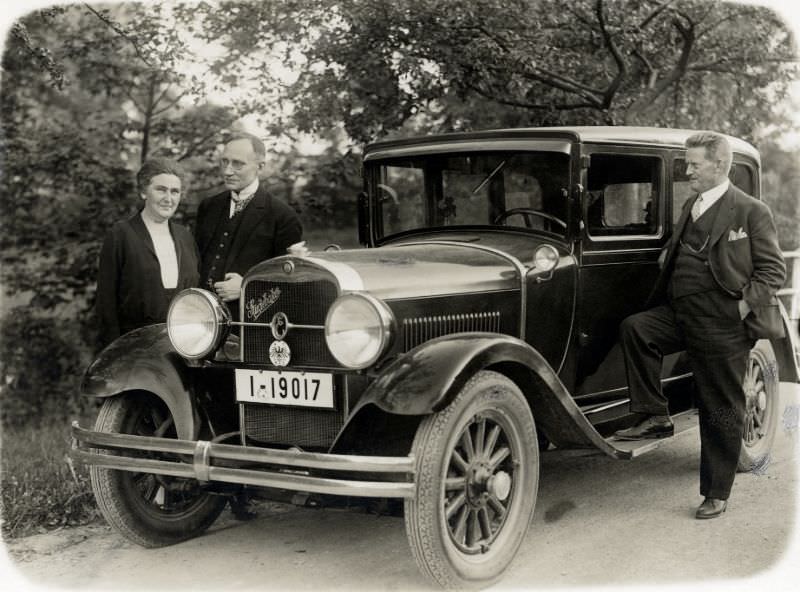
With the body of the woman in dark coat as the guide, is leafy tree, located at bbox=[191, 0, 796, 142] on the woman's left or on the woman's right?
on the woman's left

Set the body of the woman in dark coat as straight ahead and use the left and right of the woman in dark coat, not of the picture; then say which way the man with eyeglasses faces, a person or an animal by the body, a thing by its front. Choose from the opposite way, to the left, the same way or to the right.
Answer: to the right

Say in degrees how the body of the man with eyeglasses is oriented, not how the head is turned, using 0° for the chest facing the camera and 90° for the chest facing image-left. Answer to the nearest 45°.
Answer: approximately 45°

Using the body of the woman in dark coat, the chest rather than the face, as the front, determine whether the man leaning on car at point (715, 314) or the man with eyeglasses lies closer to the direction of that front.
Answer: the man leaning on car

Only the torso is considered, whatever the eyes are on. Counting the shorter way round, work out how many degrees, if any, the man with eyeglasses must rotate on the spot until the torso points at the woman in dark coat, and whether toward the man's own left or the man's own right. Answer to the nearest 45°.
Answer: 0° — they already face them

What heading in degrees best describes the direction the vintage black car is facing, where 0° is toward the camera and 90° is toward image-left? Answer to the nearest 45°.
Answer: approximately 45°

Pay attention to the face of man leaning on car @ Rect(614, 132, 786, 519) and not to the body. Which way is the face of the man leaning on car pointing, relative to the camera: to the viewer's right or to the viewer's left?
to the viewer's left

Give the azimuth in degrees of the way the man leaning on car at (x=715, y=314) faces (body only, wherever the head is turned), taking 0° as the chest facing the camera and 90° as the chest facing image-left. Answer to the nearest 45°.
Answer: approximately 45°

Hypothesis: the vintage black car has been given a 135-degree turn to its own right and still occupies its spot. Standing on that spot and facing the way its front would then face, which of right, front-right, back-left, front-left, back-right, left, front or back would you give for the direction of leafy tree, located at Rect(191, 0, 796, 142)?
front

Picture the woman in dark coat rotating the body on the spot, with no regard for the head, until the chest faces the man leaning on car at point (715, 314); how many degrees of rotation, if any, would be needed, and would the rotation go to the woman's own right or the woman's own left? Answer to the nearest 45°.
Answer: approximately 45° to the woman's own left

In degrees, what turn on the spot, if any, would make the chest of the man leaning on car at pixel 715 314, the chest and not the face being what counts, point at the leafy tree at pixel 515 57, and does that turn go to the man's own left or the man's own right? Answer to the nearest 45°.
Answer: approximately 90° to the man's own right
